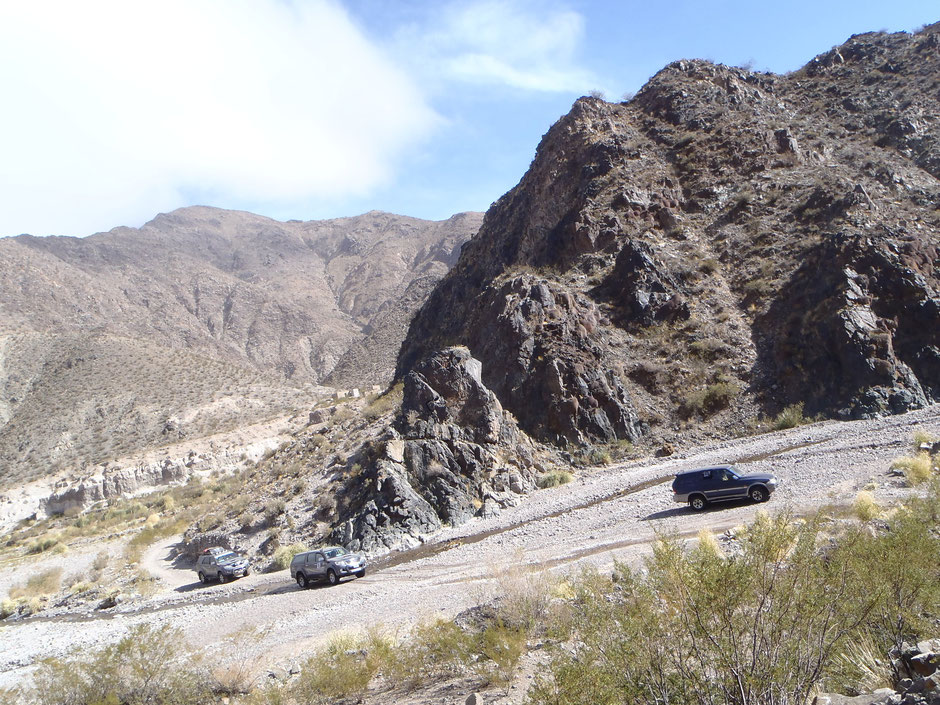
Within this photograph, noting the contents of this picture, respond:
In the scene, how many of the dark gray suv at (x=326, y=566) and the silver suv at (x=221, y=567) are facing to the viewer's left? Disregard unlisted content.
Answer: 0

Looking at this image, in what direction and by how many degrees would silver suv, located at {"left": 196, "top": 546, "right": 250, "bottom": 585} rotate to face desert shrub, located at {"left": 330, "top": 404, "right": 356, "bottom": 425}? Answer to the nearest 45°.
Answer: approximately 90° to its left

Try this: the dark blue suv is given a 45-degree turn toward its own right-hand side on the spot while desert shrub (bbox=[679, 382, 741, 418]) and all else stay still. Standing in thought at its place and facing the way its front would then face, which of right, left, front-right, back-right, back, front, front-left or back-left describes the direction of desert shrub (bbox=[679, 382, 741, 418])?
back-left

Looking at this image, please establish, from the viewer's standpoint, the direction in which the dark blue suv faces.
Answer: facing to the right of the viewer

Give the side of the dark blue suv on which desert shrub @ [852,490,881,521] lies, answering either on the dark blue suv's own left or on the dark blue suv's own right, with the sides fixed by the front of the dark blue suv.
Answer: on the dark blue suv's own right
